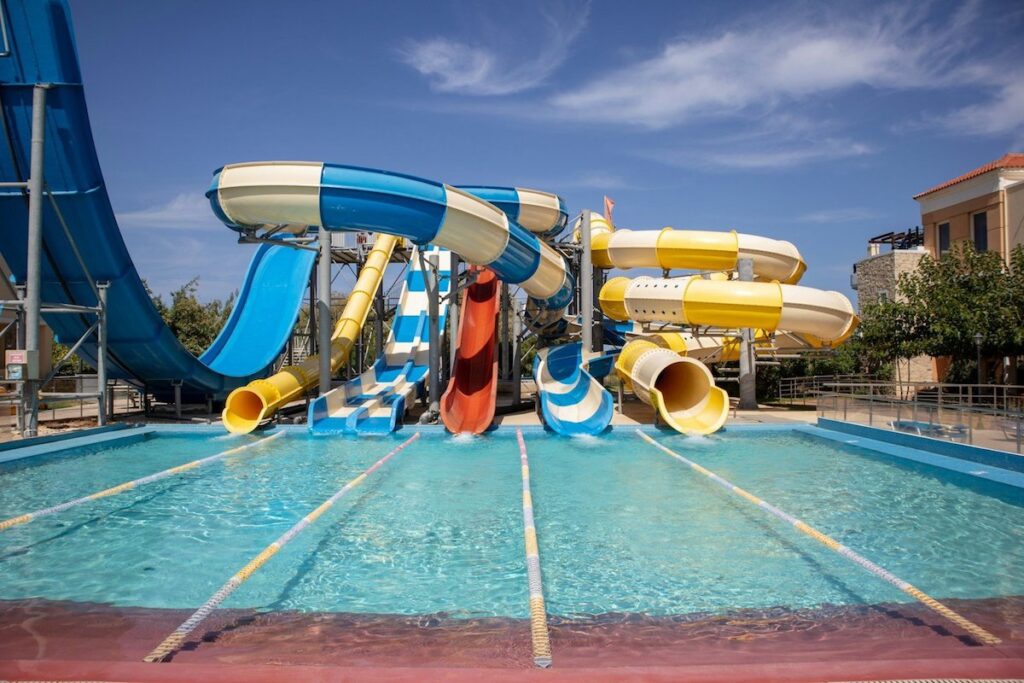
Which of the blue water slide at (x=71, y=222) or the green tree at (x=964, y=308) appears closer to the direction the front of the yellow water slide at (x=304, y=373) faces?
the blue water slide

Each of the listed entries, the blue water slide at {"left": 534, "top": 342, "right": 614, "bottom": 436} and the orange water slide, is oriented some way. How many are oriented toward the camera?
2

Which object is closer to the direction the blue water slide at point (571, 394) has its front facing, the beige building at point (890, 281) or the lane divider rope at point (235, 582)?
the lane divider rope

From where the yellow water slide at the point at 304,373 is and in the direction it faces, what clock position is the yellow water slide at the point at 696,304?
the yellow water slide at the point at 696,304 is roughly at 8 o'clock from the yellow water slide at the point at 304,373.

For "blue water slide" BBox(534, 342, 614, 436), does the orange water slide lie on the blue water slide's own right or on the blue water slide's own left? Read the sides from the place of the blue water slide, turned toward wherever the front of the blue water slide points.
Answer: on the blue water slide's own right

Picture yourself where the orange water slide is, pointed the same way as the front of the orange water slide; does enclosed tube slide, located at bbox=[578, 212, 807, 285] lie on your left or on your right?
on your left

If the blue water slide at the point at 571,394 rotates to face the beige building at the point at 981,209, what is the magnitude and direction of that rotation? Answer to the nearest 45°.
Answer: approximately 135° to its left

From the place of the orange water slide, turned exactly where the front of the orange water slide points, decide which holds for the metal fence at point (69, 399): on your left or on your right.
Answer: on your right
